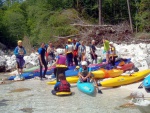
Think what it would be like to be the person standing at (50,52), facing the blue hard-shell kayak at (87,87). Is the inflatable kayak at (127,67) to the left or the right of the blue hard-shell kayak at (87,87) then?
left

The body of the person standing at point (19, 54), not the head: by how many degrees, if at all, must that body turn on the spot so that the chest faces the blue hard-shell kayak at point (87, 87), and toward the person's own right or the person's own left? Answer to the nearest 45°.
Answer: approximately 45° to the person's own left

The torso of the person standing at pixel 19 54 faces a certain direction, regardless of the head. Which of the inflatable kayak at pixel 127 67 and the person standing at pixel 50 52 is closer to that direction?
the inflatable kayak

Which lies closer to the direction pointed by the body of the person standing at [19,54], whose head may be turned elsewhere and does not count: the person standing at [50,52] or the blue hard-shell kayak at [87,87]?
the blue hard-shell kayak

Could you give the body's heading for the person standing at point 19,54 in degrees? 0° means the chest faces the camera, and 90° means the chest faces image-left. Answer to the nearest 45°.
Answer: approximately 0°

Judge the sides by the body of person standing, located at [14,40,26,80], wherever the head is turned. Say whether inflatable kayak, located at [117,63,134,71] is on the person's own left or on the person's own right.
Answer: on the person's own left
